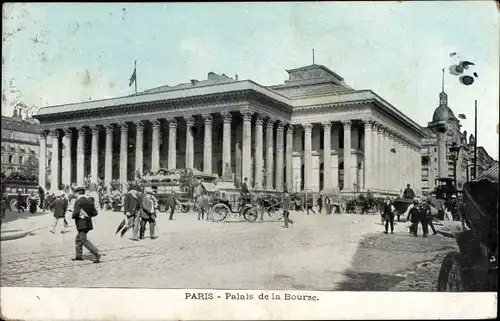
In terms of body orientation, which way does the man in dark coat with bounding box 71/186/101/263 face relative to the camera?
to the viewer's left

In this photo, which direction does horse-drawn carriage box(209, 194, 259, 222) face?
to the viewer's right

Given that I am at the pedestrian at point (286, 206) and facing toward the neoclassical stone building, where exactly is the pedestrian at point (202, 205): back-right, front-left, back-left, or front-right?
front-left

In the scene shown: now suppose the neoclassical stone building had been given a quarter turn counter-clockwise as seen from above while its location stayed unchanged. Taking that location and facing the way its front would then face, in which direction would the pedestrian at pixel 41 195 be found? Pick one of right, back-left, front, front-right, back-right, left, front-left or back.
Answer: right

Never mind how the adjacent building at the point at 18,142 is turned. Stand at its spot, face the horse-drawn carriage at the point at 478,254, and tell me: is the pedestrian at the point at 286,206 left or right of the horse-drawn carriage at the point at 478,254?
left

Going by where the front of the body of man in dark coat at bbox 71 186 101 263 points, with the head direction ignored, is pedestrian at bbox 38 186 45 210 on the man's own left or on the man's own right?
on the man's own right

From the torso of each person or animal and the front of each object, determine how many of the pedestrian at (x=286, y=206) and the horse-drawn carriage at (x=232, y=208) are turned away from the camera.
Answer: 0

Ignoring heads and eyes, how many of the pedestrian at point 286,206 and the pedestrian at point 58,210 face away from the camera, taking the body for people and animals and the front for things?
1

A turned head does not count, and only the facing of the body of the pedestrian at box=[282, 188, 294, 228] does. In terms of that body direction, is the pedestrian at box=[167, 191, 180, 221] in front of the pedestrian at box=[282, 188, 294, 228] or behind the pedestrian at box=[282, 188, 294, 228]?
in front

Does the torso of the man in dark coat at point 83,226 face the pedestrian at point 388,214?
no
